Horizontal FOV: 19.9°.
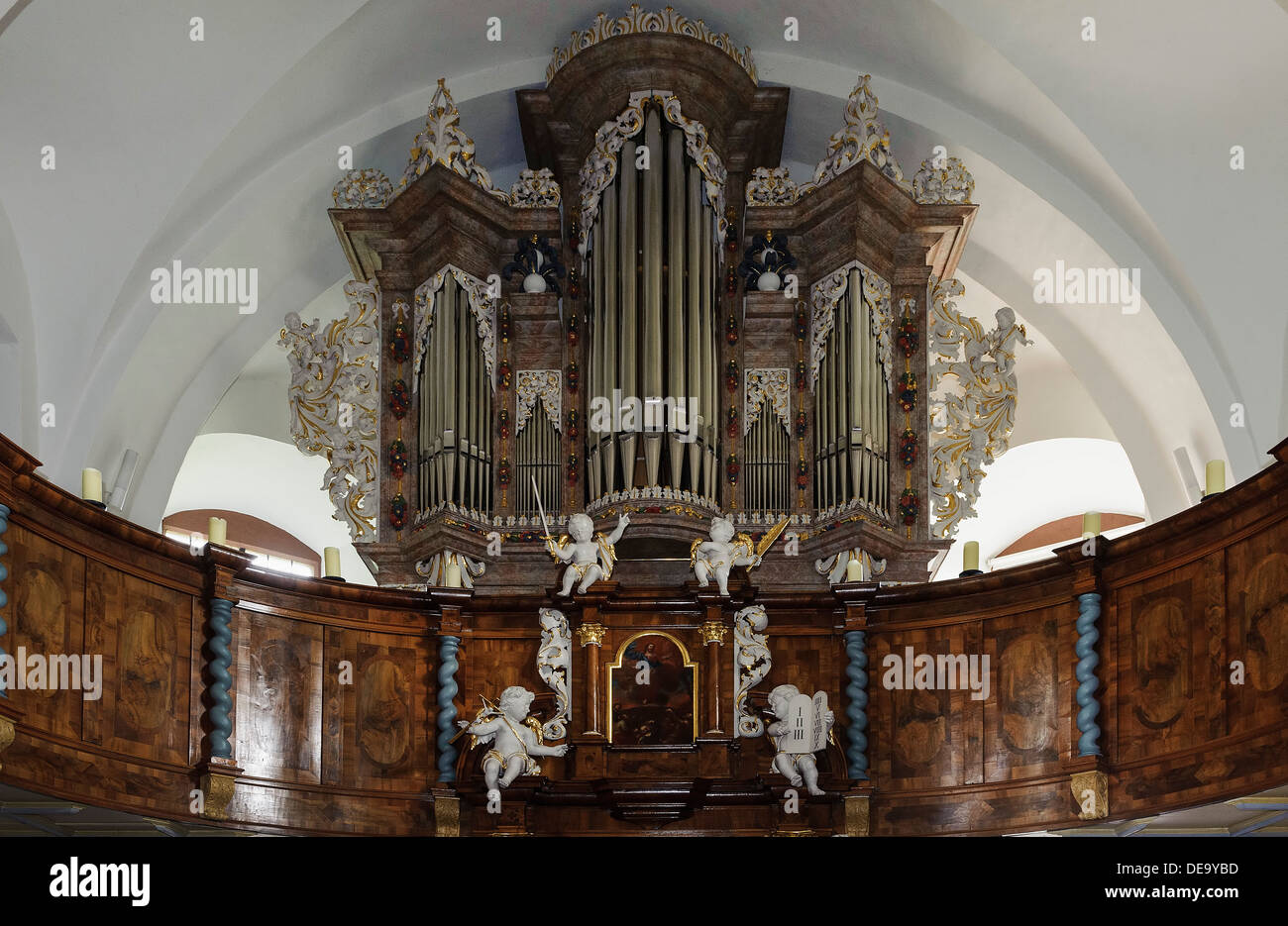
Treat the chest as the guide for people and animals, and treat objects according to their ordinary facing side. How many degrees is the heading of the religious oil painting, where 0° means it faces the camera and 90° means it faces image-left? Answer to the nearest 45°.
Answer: approximately 0°

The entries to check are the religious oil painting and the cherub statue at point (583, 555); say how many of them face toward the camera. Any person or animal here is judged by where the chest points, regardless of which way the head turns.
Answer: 2

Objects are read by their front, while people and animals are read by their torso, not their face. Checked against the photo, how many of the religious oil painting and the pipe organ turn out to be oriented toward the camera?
2

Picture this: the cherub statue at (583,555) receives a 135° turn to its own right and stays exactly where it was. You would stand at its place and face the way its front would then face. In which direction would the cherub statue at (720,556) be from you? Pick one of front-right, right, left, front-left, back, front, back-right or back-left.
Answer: back-right

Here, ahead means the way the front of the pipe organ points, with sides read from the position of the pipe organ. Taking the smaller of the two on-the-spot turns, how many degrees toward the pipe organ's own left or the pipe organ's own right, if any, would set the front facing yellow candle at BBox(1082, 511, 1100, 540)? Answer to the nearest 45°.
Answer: approximately 45° to the pipe organ's own left

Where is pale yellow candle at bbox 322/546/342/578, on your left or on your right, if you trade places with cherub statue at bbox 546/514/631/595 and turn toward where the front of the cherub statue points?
on your right

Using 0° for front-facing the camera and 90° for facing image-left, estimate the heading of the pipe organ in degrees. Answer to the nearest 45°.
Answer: approximately 0°
